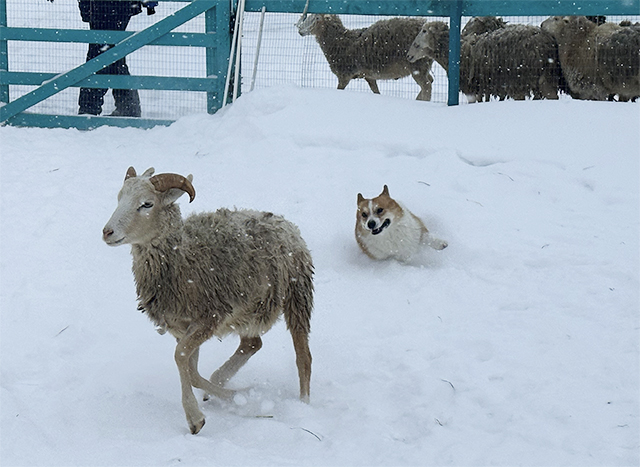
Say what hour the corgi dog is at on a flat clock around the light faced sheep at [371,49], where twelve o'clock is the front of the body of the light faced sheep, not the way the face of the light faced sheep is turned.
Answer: The corgi dog is roughly at 9 o'clock from the light faced sheep.

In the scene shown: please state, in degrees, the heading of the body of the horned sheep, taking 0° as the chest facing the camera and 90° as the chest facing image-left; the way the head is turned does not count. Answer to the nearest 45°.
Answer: approximately 45°

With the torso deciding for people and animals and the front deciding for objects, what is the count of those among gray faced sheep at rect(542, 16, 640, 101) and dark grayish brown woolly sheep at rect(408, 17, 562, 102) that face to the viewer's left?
2

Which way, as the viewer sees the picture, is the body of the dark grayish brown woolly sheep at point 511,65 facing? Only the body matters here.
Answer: to the viewer's left

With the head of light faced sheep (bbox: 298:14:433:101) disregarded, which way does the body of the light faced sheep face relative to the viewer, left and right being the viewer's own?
facing to the left of the viewer

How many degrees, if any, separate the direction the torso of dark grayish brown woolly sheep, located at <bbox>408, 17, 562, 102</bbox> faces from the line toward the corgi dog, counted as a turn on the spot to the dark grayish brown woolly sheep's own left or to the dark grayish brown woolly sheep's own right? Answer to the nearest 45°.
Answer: approximately 90° to the dark grayish brown woolly sheep's own left

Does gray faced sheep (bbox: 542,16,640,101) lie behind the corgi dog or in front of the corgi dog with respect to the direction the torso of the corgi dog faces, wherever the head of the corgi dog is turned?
behind

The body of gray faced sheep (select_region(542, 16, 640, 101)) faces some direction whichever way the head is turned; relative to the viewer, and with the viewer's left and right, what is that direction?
facing to the left of the viewer
